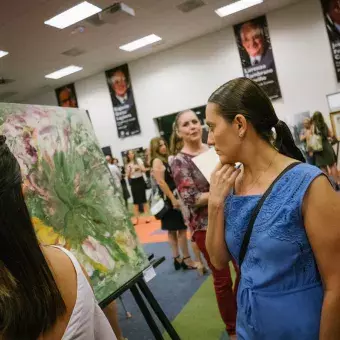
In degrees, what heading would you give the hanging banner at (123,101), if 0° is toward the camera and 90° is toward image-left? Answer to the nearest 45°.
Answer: approximately 0°

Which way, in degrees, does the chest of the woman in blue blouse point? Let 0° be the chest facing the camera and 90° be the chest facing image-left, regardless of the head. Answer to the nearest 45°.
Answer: approximately 45°

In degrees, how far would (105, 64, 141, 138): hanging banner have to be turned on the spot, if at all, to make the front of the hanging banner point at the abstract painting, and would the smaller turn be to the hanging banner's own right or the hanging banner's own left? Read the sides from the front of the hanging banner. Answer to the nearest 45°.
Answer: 0° — it already faces it

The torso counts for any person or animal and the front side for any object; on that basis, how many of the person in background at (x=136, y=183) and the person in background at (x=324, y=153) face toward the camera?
1

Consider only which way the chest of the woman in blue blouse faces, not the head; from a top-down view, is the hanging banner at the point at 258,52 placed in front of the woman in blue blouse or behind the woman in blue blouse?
behind

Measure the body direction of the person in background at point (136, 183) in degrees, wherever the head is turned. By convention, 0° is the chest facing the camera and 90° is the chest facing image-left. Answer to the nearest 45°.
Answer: approximately 0°

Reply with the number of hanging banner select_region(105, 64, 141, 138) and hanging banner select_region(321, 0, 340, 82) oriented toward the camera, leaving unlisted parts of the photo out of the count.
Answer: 2
